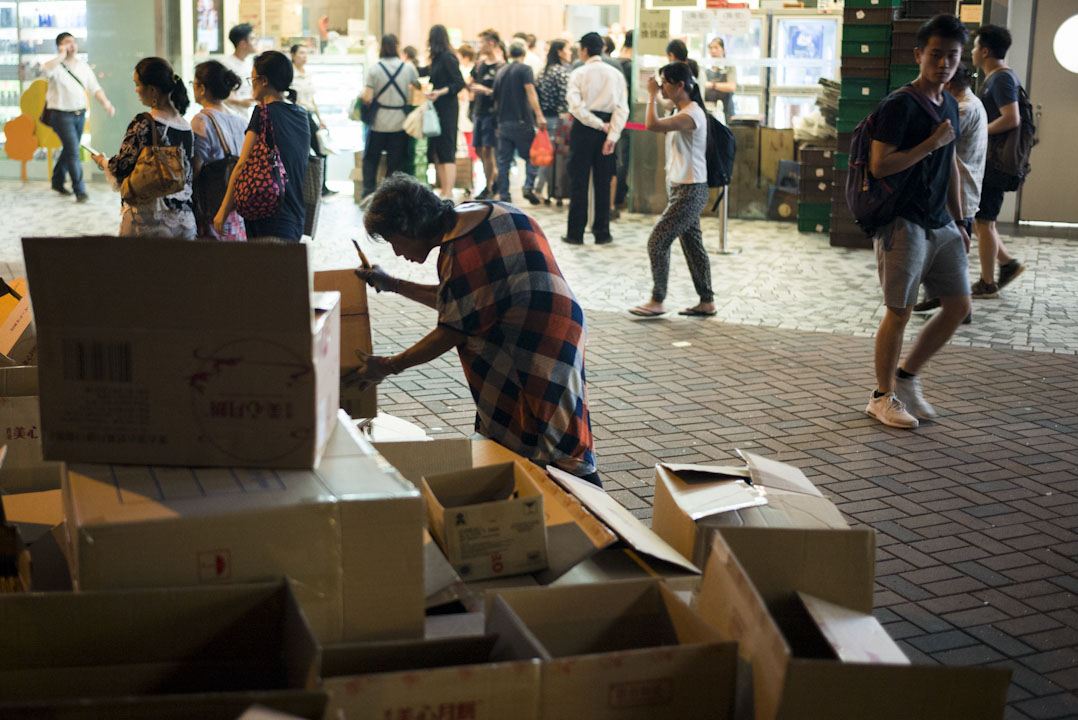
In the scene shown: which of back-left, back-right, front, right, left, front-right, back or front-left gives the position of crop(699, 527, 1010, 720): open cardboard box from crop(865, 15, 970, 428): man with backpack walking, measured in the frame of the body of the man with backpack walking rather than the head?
front-right

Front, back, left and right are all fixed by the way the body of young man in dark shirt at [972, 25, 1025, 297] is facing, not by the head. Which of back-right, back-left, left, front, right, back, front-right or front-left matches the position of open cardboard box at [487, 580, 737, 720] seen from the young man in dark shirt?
left

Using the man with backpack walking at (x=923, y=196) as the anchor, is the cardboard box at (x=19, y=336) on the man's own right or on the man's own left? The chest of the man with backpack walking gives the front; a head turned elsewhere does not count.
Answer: on the man's own right

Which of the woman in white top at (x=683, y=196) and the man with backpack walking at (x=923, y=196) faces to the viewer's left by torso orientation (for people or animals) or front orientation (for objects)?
the woman in white top

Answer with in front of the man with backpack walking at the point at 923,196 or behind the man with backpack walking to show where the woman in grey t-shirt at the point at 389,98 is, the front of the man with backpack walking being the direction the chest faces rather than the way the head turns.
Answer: behind

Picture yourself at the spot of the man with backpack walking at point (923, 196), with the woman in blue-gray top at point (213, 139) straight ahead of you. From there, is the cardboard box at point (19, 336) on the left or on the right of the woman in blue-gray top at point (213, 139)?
left

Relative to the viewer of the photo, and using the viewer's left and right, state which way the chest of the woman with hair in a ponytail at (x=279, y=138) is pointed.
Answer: facing away from the viewer and to the left of the viewer

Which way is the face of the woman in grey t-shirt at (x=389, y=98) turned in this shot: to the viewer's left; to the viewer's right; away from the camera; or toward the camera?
away from the camera

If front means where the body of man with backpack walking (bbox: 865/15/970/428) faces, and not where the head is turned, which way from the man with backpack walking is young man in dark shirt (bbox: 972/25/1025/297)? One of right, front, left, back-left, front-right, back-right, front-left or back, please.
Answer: back-left

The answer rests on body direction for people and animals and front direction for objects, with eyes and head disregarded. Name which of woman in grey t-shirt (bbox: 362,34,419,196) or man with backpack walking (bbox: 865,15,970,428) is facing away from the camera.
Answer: the woman in grey t-shirt

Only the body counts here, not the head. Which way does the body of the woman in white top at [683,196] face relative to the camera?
to the viewer's left

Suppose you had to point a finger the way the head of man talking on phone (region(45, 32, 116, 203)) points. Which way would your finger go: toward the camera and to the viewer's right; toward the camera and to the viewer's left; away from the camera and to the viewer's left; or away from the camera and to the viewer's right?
toward the camera and to the viewer's right

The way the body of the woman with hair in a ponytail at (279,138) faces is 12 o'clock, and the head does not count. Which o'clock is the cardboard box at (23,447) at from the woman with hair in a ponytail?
The cardboard box is roughly at 8 o'clock from the woman with hair in a ponytail.
